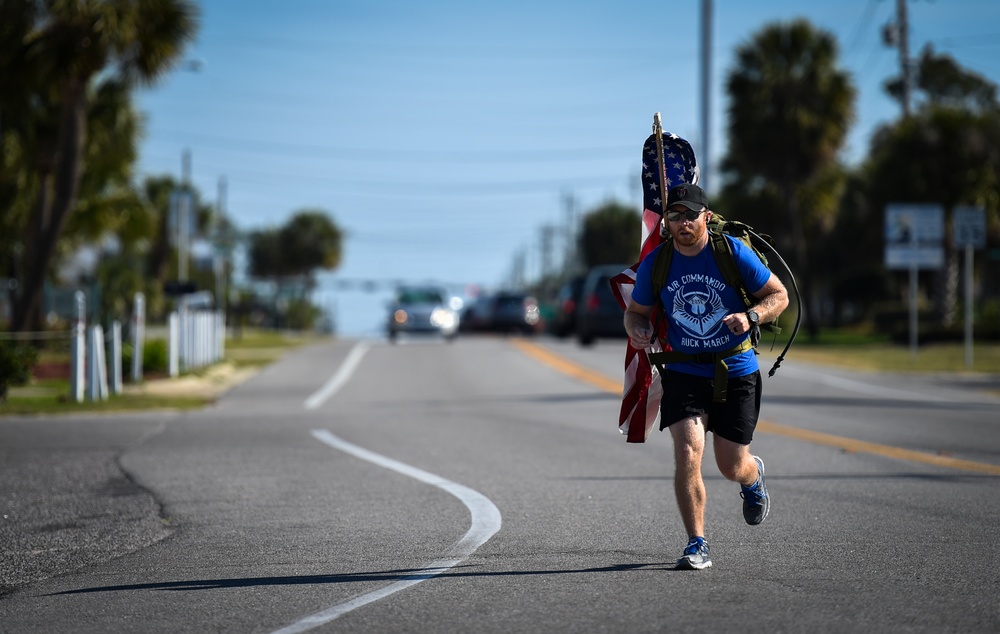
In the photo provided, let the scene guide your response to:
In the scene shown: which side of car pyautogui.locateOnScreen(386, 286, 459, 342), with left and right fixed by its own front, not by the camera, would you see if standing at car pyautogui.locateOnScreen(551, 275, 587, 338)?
left

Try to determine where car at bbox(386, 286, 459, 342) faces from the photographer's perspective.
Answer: facing the viewer

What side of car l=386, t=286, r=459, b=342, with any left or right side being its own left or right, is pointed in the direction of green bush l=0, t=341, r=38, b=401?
front

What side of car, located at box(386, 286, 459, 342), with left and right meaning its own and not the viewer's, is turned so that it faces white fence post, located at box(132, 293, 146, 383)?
front

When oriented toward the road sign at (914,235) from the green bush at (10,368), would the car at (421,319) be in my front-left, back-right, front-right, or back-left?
front-left

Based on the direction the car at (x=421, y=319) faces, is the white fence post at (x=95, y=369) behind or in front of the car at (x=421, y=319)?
in front

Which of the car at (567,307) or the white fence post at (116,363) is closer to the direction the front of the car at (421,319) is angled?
the white fence post

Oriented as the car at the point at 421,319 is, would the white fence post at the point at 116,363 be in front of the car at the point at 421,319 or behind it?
in front

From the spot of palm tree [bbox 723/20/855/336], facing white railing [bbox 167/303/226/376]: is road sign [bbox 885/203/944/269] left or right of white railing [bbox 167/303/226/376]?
left

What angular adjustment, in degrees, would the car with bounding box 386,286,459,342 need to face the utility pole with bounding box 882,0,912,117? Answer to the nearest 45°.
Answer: approximately 90° to its left

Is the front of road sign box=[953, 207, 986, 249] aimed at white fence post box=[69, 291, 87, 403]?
no

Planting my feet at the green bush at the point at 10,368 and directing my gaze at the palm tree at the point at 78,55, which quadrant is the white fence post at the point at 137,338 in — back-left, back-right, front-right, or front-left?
front-right
